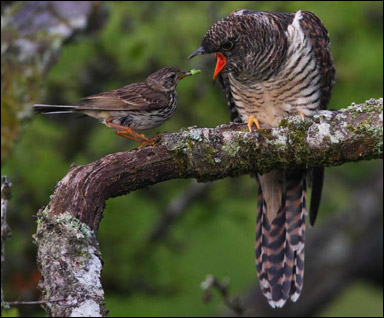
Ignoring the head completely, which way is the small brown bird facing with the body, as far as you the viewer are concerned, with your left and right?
facing to the right of the viewer
